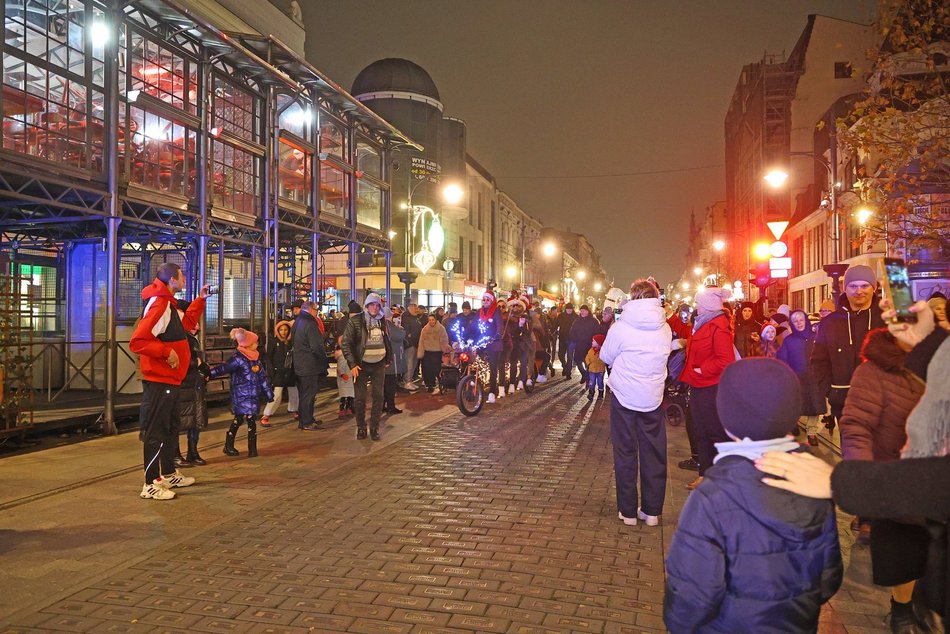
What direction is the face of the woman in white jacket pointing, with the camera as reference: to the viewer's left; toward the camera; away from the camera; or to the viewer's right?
away from the camera

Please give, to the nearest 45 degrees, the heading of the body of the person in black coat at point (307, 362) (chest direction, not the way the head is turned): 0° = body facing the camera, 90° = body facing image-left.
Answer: approximately 270°

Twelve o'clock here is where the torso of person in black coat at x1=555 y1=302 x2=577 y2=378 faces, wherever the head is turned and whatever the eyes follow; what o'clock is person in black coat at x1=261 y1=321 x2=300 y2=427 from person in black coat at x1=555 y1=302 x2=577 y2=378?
person in black coat at x1=261 y1=321 x2=300 y2=427 is roughly at 1 o'clock from person in black coat at x1=555 y1=302 x2=577 y2=378.

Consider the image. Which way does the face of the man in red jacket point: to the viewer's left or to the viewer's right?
to the viewer's right

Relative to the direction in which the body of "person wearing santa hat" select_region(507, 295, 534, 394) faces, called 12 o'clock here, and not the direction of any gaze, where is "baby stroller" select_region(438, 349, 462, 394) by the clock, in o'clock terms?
The baby stroller is roughly at 3 o'clock from the person wearing santa hat.

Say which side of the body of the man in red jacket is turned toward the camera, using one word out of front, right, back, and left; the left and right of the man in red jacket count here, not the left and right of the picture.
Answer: right
